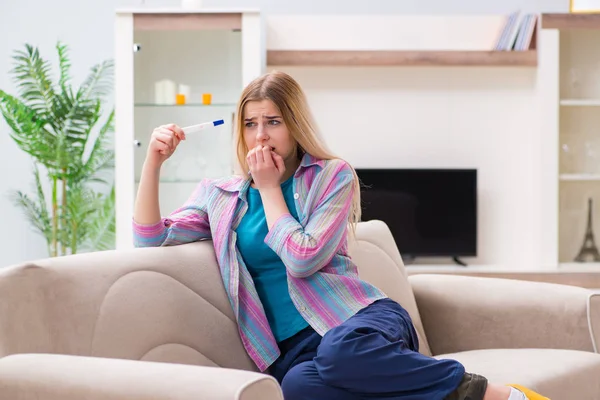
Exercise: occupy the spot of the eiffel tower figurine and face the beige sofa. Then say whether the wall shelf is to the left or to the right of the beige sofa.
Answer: right

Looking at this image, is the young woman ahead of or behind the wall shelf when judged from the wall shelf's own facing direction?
ahead

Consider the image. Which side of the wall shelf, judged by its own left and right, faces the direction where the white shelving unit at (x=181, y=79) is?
right

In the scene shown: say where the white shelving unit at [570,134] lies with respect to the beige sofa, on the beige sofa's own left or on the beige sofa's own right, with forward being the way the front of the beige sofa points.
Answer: on the beige sofa's own left

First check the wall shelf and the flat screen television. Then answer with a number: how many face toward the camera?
2

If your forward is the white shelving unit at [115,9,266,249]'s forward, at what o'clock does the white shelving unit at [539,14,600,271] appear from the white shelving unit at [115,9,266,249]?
the white shelving unit at [539,14,600,271] is roughly at 9 o'clock from the white shelving unit at [115,9,266,249].

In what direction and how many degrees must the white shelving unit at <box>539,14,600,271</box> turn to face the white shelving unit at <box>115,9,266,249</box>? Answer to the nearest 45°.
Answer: approximately 45° to its right
